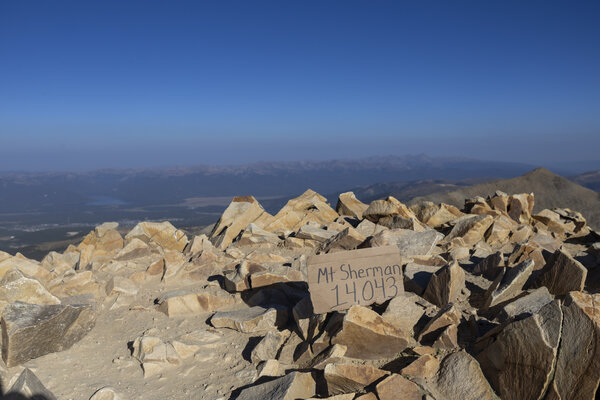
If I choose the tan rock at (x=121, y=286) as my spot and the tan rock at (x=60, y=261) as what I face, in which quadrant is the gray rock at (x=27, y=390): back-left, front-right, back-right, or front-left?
back-left

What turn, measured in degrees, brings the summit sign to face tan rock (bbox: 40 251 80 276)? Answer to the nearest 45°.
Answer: approximately 135° to its right

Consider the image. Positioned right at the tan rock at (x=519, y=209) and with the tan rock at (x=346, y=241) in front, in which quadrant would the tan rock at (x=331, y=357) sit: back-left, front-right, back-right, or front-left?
front-left

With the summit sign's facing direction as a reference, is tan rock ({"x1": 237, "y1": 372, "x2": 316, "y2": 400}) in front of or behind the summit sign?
in front

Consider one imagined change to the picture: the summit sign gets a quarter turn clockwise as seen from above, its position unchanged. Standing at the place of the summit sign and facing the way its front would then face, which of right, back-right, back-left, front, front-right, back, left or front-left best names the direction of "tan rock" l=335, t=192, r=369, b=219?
right

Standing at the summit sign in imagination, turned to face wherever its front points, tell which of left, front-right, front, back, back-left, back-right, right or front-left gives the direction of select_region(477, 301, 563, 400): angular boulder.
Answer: front-left

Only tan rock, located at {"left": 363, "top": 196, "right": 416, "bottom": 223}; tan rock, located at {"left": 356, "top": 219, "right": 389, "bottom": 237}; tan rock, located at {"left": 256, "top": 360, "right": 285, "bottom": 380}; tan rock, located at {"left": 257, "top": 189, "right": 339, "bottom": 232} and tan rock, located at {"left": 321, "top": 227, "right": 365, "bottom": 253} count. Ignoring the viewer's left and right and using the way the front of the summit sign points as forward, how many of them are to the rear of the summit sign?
4

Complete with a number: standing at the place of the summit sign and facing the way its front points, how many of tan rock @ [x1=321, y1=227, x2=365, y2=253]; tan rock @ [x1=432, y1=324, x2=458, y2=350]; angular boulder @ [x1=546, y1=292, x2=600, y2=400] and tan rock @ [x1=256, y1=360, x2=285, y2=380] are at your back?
1

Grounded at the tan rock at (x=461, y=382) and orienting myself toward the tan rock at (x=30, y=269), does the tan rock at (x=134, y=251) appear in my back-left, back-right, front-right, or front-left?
front-right

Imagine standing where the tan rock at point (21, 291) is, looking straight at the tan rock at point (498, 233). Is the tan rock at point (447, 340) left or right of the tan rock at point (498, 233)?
right

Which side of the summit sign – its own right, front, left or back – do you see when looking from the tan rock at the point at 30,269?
right

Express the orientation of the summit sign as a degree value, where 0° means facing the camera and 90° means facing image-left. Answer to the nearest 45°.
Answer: approximately 0°

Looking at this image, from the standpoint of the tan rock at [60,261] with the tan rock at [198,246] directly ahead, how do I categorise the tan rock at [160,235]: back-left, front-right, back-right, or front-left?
front-left

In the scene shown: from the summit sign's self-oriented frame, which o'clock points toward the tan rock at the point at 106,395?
The tan rock is roughly at 2 o'clock from the summit sign.

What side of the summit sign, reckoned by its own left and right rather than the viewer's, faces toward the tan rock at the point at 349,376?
front
